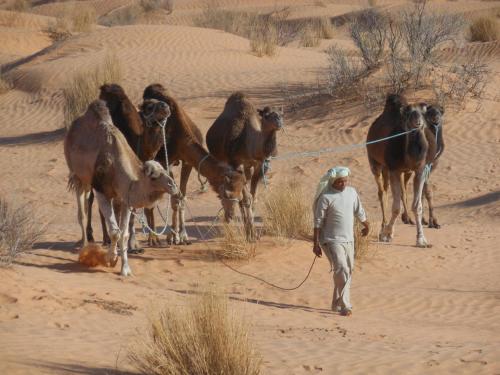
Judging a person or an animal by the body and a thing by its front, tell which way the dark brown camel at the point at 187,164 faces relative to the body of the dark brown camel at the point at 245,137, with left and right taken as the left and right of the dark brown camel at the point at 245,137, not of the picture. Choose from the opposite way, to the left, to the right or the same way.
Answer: the same way

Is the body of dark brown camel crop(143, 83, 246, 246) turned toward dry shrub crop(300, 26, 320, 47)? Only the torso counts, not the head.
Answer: no

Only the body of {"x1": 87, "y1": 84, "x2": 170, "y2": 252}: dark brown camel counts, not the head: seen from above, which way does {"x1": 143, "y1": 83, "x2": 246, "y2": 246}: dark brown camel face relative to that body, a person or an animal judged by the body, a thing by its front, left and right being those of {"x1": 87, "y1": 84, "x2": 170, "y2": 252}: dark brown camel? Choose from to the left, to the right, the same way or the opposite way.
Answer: the same way

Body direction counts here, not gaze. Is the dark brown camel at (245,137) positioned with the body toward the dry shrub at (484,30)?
no

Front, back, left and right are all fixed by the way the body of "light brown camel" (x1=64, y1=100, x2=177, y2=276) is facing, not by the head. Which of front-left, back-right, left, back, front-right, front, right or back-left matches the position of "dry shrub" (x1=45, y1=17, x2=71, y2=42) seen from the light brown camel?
back-left

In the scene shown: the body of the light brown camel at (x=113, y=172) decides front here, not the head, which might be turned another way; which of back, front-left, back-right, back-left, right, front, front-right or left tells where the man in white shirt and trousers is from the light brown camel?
front

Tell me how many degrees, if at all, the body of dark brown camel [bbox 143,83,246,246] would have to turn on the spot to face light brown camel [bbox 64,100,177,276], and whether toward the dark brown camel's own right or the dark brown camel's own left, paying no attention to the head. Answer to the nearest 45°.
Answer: approximately 90° to the dark brown camel's own right

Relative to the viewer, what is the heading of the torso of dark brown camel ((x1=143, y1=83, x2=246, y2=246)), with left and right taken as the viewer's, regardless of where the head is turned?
facing the viewer and to the right of the viewer

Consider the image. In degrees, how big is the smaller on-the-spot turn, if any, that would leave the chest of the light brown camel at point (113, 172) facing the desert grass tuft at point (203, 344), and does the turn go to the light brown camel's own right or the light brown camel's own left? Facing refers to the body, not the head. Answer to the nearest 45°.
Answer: approximately 45° to the light brown camel's own right

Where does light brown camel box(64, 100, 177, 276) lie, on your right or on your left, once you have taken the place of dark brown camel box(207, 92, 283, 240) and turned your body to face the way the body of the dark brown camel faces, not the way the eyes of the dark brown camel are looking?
on your right

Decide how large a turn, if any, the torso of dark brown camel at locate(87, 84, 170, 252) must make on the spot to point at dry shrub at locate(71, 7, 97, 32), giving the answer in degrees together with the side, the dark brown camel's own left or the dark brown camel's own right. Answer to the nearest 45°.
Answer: approximately 135° to the dark brown camel's own left

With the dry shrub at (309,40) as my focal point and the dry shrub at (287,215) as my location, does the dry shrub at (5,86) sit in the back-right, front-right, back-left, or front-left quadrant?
front-left

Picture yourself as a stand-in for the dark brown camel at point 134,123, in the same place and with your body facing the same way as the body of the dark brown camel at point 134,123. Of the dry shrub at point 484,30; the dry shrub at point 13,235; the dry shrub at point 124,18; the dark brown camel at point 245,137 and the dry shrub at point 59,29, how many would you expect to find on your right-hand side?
1

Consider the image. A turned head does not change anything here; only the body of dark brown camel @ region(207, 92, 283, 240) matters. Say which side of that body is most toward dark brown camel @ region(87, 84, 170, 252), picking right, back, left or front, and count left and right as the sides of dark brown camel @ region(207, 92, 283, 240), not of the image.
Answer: right

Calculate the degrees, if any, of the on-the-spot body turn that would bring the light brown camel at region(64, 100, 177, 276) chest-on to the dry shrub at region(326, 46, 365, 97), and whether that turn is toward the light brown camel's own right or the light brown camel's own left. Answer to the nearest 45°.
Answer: approximately 90° to the light brown camel's own left

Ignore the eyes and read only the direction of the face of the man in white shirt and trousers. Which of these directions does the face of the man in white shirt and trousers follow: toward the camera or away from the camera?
toward the camera

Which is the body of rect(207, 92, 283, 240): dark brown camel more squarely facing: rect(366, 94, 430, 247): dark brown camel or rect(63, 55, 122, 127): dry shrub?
the dark brown camel

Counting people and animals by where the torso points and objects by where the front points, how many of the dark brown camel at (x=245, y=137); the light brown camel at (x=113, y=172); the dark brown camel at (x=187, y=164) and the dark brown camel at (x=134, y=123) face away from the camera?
0

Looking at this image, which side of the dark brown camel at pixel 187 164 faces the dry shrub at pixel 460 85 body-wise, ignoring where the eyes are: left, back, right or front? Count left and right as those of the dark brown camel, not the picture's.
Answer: left

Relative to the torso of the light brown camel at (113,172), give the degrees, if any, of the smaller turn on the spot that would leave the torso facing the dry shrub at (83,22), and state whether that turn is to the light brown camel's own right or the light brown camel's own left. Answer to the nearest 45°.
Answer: approximately 135° to the light brown camel's own left

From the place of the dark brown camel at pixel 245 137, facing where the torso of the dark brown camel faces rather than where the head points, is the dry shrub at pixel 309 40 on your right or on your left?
on your left
